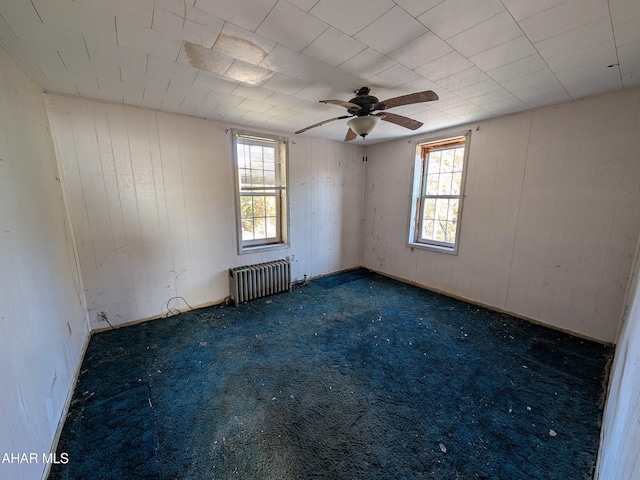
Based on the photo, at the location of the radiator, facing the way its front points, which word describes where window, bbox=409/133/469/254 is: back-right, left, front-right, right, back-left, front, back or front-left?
front-left

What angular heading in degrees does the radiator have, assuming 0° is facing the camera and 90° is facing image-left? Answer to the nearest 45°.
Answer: approximately 315°
